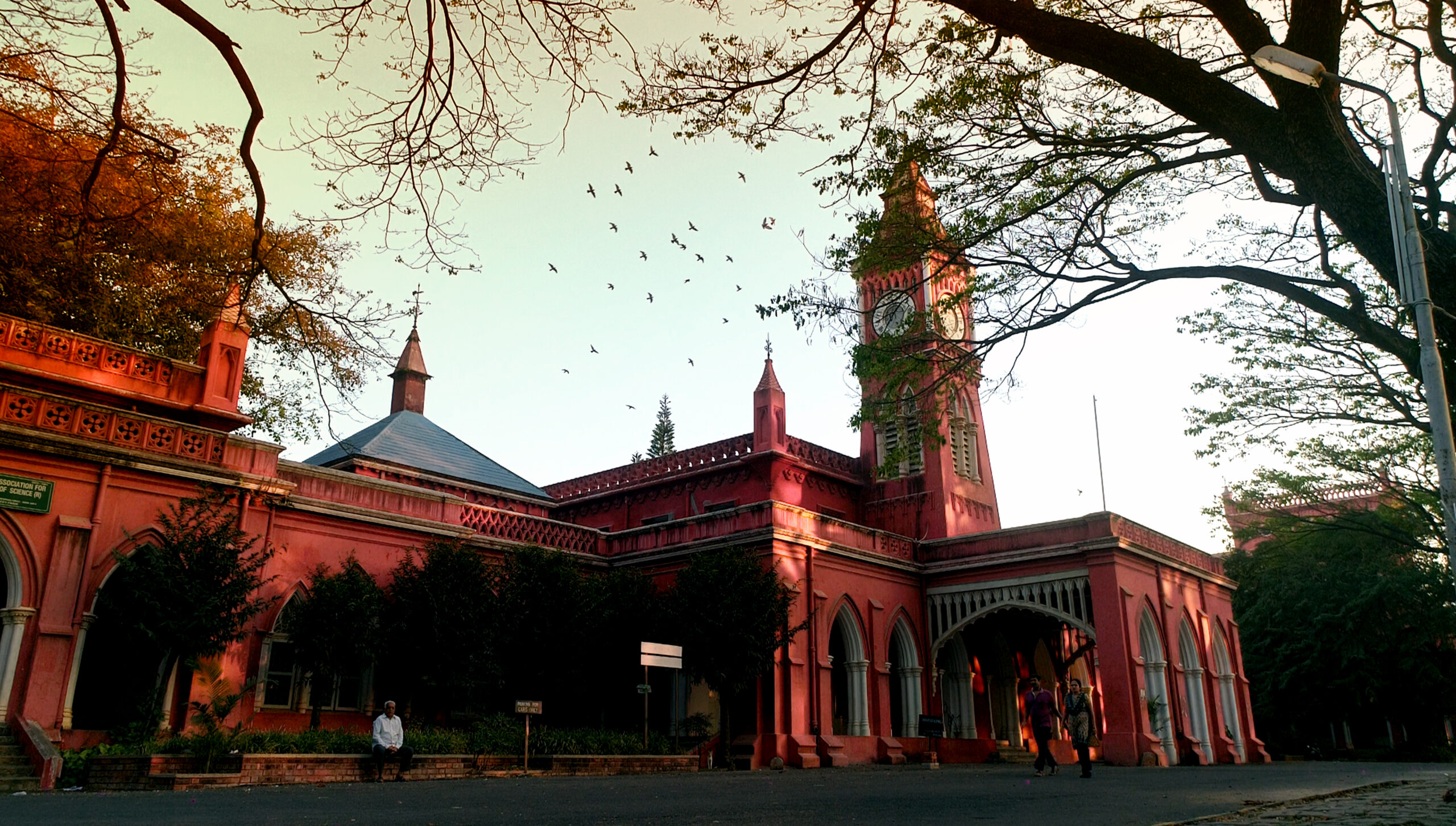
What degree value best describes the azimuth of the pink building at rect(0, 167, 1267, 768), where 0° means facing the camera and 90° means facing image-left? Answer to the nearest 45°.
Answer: approximately 315°

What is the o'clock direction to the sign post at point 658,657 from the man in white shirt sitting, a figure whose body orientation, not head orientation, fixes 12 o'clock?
The sign post is roughly at 8 o'clock from the man in white shirt sitting.

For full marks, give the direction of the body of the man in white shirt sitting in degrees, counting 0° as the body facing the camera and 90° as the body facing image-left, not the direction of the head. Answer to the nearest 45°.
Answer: approximately 0°

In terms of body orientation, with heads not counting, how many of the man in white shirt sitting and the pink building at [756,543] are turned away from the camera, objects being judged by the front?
0

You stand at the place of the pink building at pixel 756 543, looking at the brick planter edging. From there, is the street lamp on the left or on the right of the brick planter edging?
left

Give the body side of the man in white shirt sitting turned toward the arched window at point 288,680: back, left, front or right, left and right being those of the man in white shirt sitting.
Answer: back

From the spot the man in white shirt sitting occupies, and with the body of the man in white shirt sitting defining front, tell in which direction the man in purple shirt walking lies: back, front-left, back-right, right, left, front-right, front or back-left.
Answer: left
